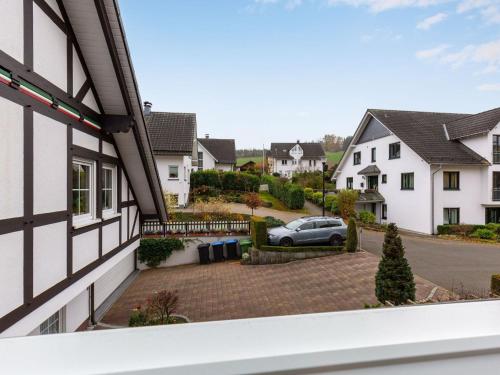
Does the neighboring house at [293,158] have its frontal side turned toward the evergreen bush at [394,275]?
yes

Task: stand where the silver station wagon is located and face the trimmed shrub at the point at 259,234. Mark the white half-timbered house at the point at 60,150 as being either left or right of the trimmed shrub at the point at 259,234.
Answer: left

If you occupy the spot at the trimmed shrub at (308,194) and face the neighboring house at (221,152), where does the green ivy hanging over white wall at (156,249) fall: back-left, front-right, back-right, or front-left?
back-left

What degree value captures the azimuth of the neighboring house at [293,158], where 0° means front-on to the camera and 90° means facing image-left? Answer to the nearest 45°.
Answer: approximately 0°

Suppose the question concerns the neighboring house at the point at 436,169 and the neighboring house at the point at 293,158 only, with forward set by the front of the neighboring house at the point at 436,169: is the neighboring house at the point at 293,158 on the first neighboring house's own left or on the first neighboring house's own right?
on the first neighboring house's own right

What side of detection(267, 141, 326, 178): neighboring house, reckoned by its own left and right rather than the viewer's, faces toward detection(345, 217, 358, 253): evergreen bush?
front

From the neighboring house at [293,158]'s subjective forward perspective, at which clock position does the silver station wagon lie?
The silver station wagon is roughly at 12 o'clock from the neighboring house.

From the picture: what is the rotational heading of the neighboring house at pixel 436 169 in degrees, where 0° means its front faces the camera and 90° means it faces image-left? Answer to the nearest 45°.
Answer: approximately 45°

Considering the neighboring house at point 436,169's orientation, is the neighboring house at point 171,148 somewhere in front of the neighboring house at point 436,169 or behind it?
in front

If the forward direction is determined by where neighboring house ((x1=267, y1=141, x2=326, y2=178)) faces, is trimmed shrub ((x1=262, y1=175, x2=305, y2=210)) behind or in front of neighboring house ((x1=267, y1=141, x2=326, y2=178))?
in front

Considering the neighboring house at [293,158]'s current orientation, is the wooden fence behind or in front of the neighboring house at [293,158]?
in front

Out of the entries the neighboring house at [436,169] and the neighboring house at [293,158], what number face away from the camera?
0
